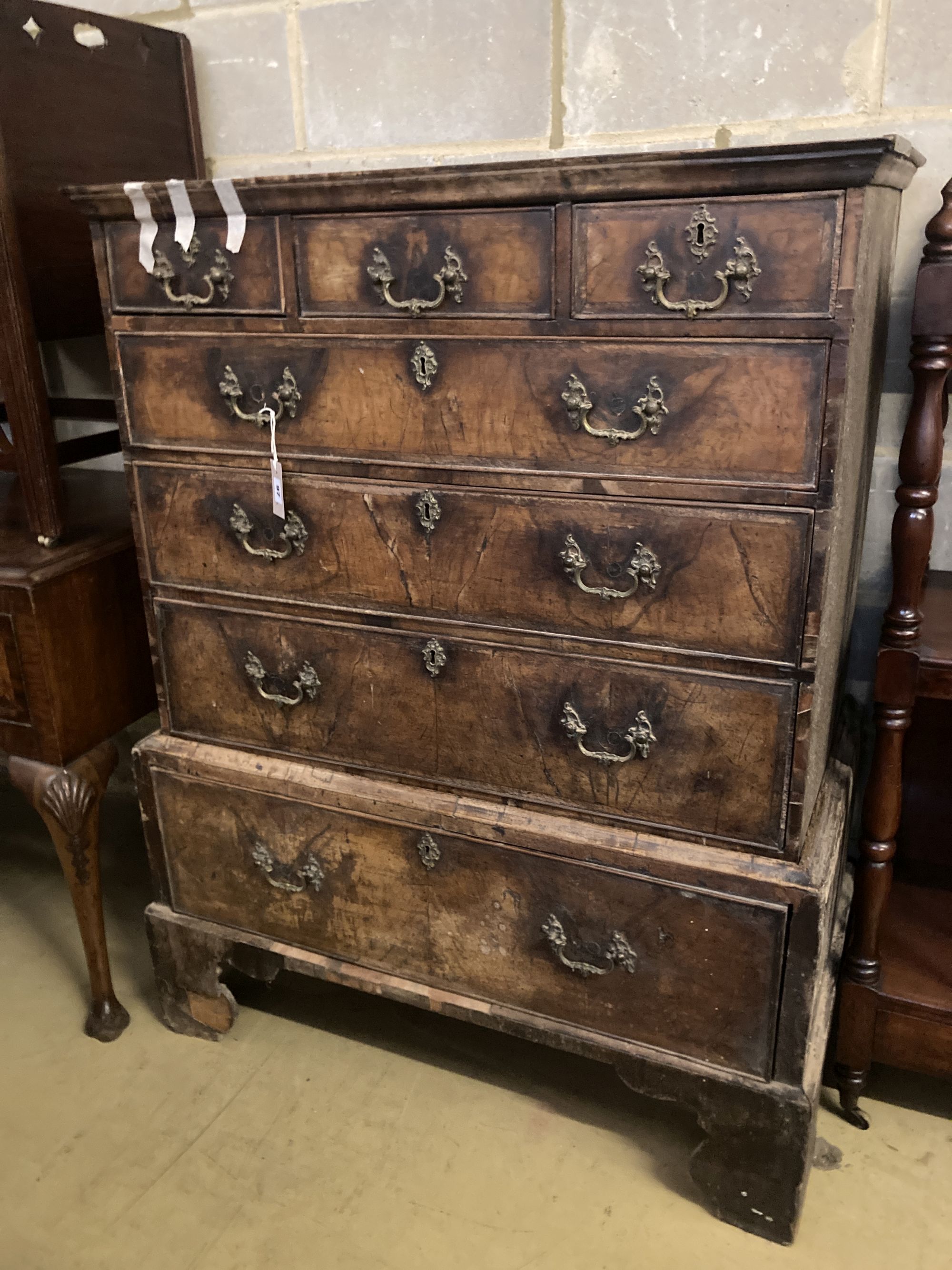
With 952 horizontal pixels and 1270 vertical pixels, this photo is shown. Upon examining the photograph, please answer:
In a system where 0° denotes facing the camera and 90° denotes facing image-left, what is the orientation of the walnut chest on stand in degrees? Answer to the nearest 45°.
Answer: approximately 45°
